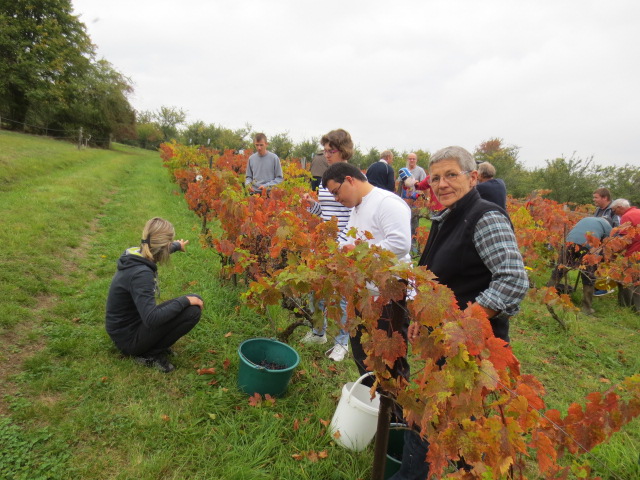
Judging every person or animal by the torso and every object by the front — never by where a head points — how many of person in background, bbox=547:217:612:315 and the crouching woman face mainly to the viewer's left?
0

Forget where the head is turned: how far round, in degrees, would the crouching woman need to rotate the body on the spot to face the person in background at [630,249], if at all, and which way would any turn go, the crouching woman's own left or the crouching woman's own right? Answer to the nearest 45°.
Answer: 0° — they already face them

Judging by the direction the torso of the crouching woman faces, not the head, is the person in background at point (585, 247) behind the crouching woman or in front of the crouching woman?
in front

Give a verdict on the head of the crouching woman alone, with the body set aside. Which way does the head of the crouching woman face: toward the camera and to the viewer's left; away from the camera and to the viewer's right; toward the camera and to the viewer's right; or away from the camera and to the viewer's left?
away from the camera and to the viewer's right

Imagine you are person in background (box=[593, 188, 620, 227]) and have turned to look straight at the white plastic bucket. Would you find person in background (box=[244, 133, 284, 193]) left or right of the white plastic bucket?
right

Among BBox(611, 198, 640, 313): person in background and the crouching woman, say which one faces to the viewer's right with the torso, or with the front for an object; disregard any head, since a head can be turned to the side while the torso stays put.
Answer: the crouching woman

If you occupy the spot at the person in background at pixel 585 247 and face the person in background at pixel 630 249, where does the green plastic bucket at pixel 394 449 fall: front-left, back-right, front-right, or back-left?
back-right

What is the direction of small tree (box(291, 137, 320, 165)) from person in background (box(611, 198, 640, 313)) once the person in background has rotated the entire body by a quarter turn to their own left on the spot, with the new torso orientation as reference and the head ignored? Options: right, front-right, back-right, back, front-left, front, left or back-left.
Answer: back-right

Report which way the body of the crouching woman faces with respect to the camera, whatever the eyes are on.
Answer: to the viewer's right

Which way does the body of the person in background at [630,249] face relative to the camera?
to the viewer's left
